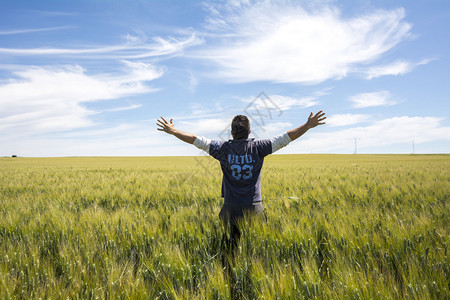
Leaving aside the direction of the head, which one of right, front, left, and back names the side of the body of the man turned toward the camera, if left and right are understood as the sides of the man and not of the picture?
back

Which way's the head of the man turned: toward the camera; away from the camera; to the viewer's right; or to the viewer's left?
away from the camera
